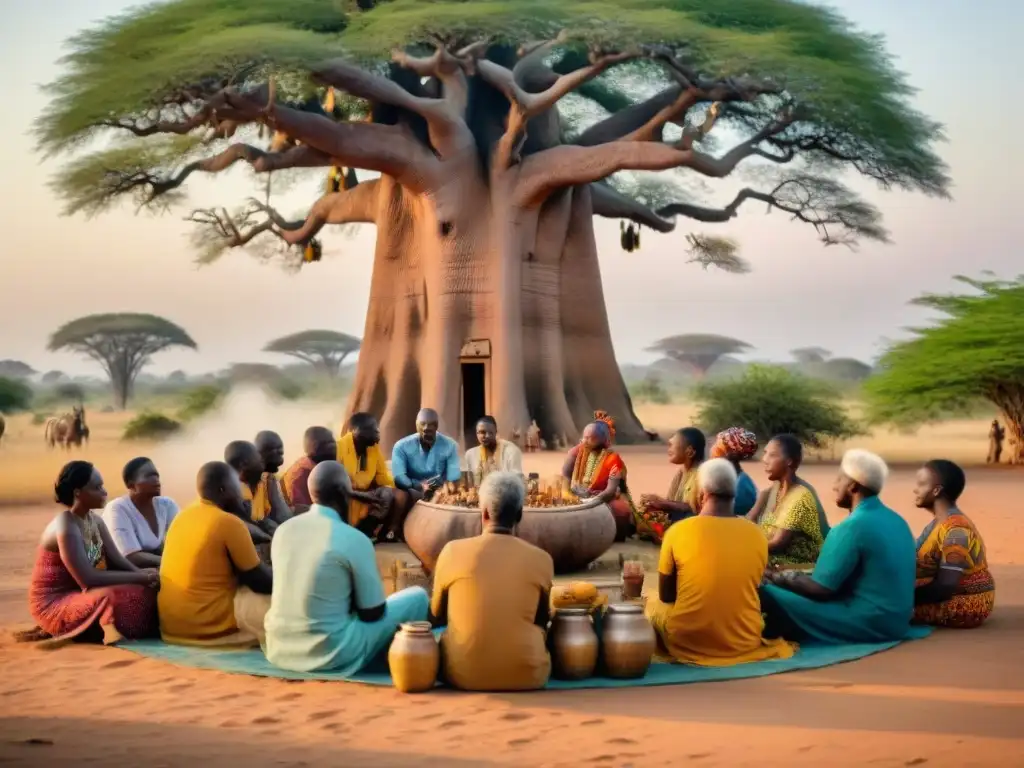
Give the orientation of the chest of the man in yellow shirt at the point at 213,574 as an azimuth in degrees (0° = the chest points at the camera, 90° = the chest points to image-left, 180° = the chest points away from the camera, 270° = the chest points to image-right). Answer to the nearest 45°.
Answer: approximately 225°

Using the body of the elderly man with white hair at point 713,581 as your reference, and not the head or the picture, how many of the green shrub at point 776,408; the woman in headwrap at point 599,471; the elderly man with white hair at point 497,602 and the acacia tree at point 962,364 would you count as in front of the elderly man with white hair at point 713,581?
3

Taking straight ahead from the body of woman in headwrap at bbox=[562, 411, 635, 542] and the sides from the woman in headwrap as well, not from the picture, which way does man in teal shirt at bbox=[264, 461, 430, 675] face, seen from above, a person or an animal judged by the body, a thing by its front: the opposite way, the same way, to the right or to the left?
the opposite way

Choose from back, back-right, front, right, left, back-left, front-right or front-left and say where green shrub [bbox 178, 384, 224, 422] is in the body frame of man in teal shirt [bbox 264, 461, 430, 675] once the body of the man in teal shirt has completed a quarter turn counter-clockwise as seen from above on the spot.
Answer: front-right

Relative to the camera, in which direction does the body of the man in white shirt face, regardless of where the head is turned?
toward the camera

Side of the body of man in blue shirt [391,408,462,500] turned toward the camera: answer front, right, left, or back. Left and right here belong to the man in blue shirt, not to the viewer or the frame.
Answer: front

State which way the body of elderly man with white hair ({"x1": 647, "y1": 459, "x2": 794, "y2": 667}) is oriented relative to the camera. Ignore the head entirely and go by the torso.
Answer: away from the camera

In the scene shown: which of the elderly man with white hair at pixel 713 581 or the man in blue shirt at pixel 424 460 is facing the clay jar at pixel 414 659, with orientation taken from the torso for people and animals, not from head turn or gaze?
the man in blue shirt

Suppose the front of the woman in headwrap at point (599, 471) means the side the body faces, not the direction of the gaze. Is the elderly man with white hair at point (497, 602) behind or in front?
in front

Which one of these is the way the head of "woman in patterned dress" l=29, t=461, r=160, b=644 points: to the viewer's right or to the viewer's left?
to the viewer's right

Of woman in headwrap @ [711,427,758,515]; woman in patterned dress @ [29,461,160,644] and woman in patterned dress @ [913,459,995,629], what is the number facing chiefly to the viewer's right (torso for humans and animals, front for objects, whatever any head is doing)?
1

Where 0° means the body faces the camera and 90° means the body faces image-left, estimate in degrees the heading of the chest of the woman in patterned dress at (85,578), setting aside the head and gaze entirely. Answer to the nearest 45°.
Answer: approximately 270°

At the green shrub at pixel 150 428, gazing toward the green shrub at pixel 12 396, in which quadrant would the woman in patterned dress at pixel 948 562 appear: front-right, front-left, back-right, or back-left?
back-left

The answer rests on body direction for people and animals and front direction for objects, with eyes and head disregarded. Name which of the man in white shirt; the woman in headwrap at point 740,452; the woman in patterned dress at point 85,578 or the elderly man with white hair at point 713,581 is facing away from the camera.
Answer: the elderly man with white hair

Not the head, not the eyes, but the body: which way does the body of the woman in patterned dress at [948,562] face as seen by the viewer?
to the viewer's left
